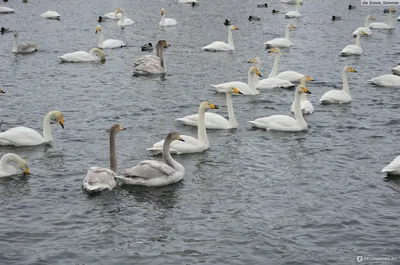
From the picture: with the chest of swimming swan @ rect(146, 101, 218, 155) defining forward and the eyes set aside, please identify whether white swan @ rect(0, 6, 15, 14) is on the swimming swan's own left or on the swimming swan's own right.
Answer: on the swimming swan's own left

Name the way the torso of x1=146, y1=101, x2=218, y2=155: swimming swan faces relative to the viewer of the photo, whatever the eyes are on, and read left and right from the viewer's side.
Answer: facing to the right of the viewer

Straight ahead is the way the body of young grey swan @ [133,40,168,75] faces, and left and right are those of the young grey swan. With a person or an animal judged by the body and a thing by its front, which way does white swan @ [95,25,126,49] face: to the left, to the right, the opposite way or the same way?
the opposite way

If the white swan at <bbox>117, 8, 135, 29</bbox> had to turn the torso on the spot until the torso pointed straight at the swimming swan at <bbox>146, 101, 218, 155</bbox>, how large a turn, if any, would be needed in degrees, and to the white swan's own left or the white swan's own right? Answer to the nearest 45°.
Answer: approximately 90° to the white swan's own left

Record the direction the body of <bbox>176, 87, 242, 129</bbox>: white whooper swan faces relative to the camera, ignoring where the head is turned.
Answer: to the viewer's right

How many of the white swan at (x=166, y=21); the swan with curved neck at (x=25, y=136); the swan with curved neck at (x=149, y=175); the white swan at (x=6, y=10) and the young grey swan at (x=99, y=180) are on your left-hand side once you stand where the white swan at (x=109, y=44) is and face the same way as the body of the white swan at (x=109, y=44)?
3

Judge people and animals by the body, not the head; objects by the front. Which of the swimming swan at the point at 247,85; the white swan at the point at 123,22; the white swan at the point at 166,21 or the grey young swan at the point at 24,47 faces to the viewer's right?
the swimming swan

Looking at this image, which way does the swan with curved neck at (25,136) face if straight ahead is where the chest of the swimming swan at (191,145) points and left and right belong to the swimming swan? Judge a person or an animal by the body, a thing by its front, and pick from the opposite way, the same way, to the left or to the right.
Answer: the same way

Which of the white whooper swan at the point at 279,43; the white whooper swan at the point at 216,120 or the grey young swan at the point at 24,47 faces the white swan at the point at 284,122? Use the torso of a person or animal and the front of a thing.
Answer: the white whooper swan at the point at 216,120

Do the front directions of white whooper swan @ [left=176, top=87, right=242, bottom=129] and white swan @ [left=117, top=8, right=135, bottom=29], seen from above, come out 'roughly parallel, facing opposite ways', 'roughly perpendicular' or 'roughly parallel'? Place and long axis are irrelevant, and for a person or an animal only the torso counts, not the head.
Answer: roughly parallel, facing opposite ways

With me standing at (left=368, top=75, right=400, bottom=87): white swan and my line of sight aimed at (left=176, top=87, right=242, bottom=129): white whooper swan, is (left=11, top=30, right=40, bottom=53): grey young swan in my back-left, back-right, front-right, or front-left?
front-right

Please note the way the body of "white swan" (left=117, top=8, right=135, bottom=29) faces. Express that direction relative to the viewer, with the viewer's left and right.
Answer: facing to the left of the viewer

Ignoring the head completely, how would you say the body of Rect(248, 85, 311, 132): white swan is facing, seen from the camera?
to the viewer's right

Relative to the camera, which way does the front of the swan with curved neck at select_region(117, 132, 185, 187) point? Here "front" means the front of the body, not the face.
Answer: to the viewer's right

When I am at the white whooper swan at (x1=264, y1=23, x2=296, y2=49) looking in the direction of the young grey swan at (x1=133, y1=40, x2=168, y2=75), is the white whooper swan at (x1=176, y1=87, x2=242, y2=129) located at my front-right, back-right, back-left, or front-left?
front-left

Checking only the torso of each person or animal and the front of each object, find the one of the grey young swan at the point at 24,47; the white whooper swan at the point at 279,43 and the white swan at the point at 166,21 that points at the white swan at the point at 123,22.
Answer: the white swan at the point at 166,21
